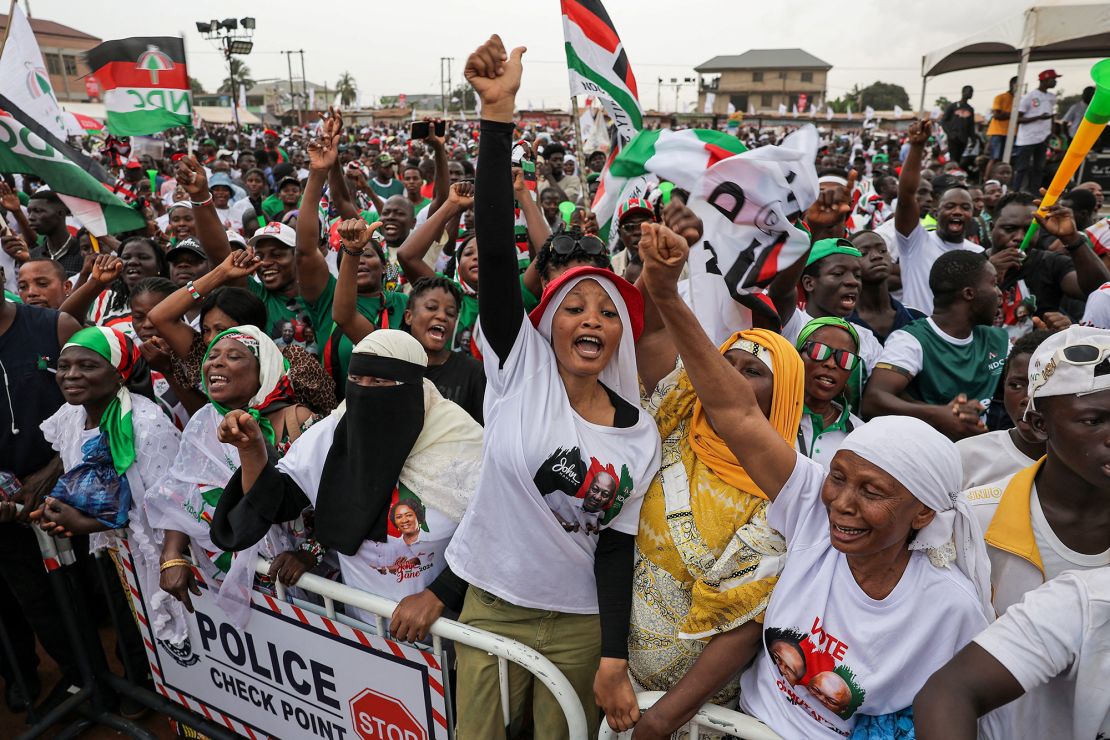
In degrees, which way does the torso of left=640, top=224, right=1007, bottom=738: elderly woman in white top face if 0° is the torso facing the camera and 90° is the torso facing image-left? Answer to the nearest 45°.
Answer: approximately 45°

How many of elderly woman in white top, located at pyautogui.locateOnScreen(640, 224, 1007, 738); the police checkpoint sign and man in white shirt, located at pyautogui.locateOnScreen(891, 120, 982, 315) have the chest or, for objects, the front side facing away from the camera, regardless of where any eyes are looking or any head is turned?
0

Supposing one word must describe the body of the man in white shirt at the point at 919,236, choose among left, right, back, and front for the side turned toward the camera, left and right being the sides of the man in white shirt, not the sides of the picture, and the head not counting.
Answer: front

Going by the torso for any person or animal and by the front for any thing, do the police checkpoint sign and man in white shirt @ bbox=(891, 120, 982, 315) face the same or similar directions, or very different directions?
same or similar directions

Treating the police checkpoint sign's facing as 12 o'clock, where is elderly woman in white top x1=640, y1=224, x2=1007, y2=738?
The elderly woman in white top is roughly at 9 o'clock from the police checkpoint sign.

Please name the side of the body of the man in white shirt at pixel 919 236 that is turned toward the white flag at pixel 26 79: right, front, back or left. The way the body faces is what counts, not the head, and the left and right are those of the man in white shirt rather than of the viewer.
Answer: right

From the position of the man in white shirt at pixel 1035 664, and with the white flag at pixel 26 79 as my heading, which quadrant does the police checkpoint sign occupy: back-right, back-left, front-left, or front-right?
front-left

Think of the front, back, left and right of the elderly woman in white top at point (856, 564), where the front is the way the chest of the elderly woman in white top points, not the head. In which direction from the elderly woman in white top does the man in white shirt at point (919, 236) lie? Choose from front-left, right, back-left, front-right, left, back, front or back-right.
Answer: back-right

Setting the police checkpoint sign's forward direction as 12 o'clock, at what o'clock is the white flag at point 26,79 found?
The white flag is roughly at 4 o'clock from the police checkpoint sign.

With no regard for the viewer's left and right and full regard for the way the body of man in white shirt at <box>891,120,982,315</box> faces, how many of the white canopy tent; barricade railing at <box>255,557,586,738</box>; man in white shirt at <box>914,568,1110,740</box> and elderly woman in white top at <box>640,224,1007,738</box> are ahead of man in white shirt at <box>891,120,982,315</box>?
3

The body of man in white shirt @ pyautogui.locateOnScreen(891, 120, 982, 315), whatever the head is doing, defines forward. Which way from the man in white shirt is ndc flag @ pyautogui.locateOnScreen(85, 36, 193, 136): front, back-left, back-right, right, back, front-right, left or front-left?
right

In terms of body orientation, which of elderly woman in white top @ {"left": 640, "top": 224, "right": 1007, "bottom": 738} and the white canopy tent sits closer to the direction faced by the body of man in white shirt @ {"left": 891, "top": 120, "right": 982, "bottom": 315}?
the elderly woman in white top

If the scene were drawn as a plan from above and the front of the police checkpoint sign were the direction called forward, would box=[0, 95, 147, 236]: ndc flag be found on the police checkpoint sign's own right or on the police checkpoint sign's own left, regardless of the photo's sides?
on the police checkpoint sign's own right

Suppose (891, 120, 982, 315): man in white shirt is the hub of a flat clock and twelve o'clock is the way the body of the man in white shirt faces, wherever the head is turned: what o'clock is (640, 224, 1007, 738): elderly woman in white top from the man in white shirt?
The elderly woman in white top is roughly at 12 o'clock from the man in white shirt.

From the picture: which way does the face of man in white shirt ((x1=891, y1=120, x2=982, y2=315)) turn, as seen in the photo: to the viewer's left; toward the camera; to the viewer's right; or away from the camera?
toward the camera

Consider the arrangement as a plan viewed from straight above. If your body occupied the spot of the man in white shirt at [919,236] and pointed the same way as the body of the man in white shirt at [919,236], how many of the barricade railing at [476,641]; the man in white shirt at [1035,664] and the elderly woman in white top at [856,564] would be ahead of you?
3
